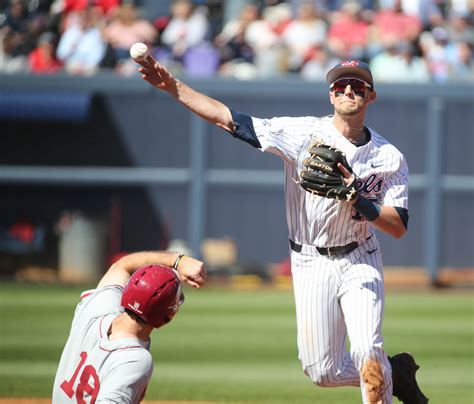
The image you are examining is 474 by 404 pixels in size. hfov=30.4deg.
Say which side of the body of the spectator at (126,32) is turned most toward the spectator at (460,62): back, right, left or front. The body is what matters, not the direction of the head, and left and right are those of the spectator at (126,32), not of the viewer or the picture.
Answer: left

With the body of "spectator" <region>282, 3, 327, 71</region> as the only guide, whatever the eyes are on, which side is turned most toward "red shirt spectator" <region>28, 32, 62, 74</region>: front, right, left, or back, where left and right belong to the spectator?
right

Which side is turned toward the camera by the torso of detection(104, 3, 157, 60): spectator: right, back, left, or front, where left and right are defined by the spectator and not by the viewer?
front

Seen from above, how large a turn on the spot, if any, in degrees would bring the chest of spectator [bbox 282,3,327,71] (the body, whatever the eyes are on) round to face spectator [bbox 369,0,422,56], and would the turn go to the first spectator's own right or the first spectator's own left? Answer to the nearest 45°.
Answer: approximately 90° to the first spectator's own left

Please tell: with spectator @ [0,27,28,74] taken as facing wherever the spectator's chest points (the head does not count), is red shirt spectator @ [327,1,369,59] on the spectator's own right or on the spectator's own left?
on the spectator's own left

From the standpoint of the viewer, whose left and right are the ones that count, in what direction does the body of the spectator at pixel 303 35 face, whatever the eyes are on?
facing the viewer

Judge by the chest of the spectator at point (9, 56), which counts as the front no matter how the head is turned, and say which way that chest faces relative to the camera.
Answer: toward the camera

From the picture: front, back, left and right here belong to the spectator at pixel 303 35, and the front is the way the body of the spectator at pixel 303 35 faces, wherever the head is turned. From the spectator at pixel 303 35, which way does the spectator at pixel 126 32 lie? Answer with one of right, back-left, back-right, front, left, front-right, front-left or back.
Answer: right

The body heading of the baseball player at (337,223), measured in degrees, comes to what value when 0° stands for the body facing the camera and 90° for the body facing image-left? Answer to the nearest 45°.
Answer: approximately 0°

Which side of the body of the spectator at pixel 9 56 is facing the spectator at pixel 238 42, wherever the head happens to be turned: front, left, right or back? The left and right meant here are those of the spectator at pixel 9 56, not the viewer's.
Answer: left

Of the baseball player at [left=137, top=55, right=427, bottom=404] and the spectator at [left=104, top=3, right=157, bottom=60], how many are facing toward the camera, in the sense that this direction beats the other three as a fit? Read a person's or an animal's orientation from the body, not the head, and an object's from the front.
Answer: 2

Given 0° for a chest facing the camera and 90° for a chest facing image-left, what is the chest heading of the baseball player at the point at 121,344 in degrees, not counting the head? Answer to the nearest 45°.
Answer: approximately 225°
